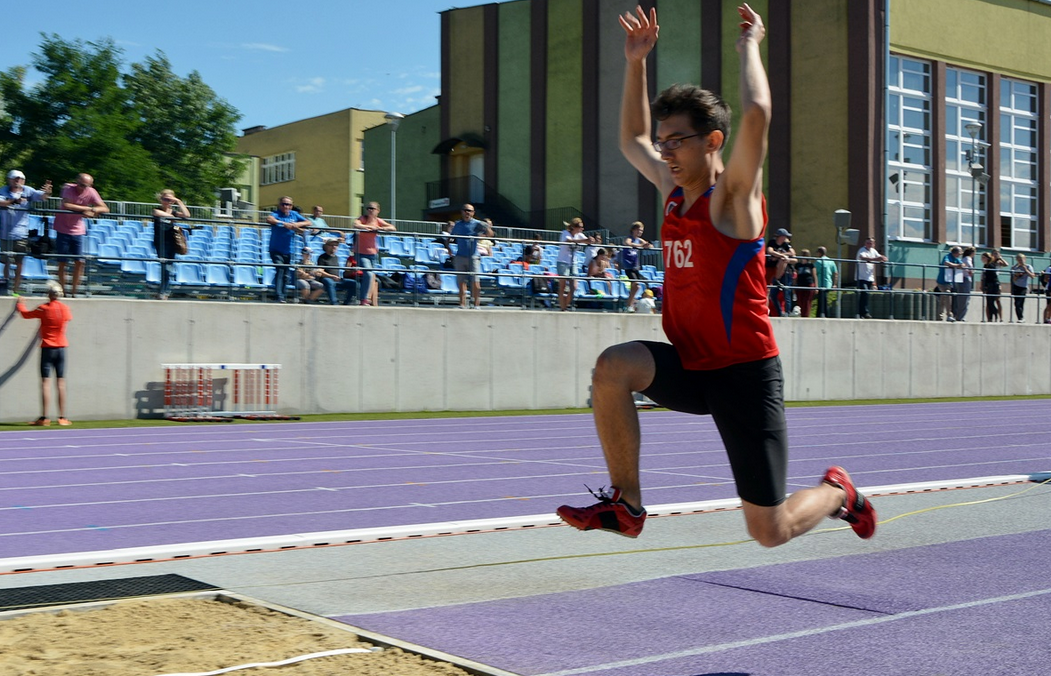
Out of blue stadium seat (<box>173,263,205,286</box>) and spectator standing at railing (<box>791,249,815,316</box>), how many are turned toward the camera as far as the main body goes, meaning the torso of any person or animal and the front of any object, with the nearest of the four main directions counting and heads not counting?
2

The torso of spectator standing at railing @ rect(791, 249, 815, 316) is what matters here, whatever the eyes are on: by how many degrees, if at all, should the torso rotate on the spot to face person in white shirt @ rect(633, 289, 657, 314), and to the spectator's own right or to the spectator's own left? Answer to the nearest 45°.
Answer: approximately 45° to the spectator's own right

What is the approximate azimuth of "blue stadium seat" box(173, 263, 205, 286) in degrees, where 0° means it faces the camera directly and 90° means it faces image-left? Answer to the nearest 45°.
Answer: approximately 0°

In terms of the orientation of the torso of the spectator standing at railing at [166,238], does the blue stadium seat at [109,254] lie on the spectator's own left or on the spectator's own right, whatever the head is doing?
on the spectator's own right

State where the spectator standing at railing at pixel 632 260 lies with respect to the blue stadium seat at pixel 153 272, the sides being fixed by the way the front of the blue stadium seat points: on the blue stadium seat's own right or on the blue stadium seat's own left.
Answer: on the blue stadium seat's own left

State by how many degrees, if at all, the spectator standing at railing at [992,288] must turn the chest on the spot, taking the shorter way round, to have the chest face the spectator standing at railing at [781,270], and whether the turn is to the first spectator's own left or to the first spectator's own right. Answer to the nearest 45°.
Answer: approximately 45° to the first spectator's own right
